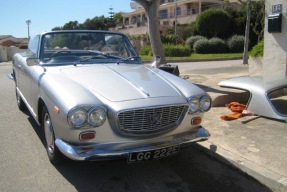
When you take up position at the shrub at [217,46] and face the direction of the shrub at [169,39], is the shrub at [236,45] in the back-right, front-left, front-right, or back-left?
back-right

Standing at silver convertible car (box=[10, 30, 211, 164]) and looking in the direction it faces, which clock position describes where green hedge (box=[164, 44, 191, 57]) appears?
The green hedge is roughly at 8 o'clock from the silver convertible car.

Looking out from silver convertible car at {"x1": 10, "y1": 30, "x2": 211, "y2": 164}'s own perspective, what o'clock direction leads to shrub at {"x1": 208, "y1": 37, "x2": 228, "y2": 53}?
The shrub is roughly at 8 o'clock from the silver convertible car.

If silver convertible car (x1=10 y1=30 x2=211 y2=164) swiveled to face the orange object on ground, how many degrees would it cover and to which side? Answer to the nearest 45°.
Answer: approximately 90° to its left

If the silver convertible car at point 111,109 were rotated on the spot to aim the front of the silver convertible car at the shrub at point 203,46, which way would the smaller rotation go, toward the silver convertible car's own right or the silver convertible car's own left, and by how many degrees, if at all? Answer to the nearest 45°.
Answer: approximately 135° to the silver convertible car's own left

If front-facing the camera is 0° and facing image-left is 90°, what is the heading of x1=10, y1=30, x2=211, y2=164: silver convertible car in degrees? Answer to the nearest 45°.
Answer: approximately 315°

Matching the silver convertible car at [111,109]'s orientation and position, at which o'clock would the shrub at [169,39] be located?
The shrub is roughly at 8 o'clock from the silver convertible car.
